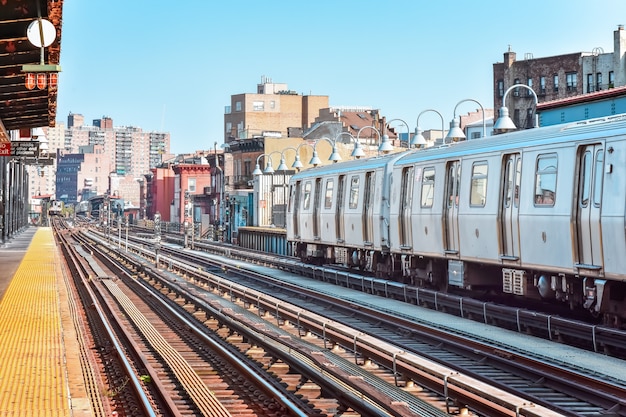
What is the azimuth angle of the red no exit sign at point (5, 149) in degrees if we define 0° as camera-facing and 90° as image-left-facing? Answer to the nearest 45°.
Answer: approximately 0°

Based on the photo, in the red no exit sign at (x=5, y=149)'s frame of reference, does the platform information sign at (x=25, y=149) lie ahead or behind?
behind

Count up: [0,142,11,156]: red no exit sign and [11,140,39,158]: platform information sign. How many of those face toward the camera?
2

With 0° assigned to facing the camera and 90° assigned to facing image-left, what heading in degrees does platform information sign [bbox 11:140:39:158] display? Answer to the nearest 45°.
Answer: approximately 0°
